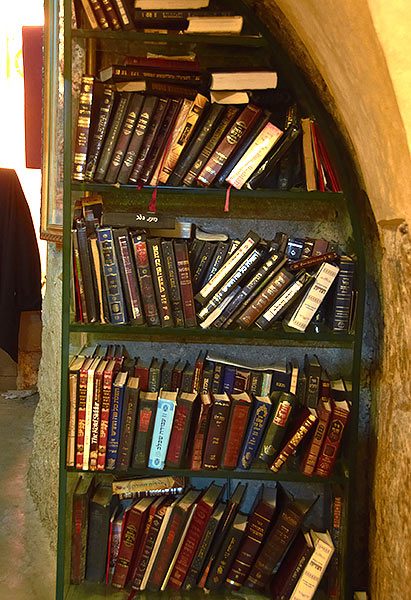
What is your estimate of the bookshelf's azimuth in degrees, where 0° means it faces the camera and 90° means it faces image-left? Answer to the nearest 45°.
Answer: approximately 0°
